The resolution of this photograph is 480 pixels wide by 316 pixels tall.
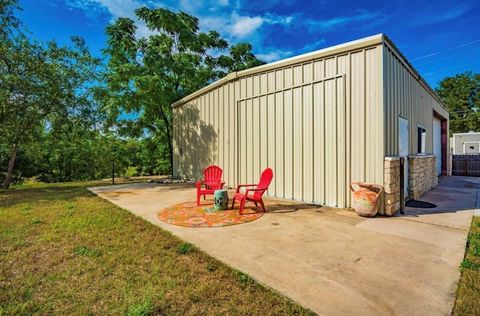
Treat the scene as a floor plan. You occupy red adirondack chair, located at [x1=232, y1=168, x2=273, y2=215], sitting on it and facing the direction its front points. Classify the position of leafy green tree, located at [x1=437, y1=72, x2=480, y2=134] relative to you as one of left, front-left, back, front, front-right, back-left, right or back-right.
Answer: back

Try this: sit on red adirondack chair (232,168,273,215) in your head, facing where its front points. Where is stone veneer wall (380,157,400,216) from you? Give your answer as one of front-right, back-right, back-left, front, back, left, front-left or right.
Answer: back-left

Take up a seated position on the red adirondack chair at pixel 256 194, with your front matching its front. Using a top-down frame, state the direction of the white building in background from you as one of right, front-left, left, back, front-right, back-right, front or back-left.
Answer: back

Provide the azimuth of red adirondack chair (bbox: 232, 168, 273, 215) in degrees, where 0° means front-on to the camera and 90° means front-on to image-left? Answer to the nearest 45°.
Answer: approximately 45°
